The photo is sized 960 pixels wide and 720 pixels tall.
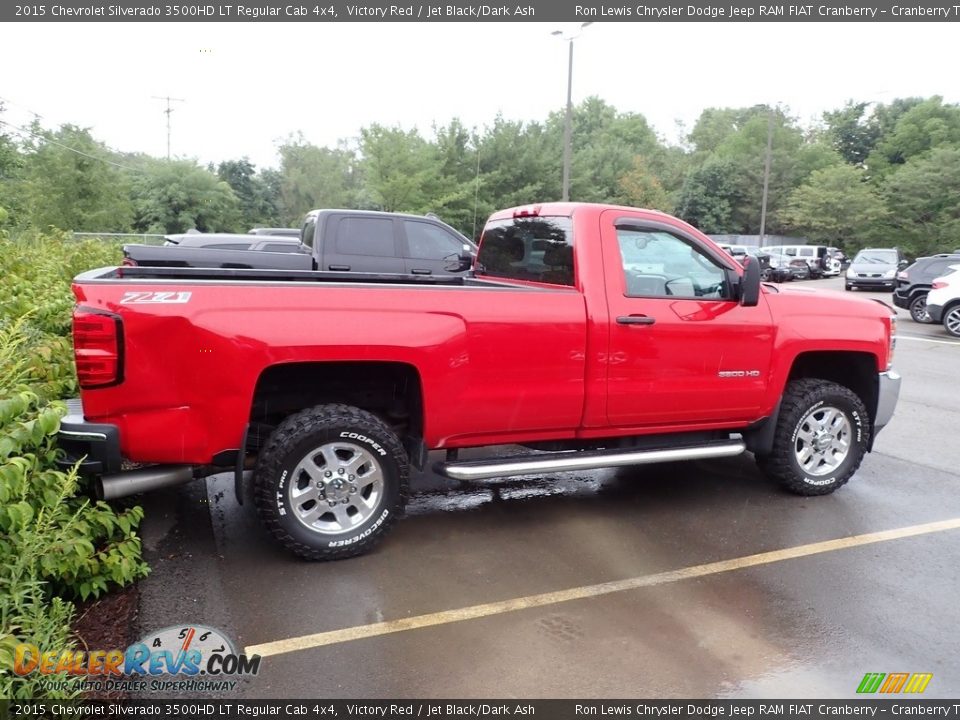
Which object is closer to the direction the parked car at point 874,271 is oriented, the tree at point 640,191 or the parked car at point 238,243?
the parked car

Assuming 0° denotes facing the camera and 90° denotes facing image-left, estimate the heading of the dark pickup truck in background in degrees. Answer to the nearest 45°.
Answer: approximately 270°

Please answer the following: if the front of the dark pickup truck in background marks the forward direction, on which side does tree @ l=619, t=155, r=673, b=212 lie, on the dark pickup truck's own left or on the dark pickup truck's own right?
on the dark pickup truck's own left

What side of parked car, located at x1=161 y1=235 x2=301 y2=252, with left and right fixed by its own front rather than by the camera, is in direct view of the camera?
right

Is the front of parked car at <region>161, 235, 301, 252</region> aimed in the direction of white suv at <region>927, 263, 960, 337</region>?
yes
